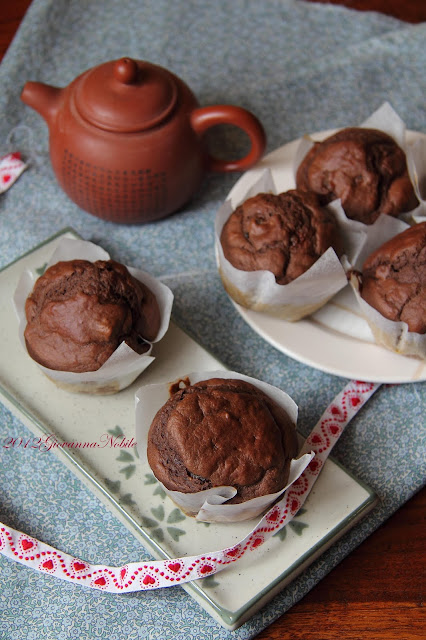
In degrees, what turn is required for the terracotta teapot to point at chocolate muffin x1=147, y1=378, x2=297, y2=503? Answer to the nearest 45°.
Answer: approximately 90° to its left

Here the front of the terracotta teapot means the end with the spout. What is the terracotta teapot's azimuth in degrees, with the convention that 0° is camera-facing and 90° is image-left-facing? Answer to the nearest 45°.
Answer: approximately 90°

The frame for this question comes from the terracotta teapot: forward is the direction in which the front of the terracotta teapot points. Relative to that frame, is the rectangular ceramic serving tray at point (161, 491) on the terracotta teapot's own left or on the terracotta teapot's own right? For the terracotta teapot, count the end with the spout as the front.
on the terracotta teapot's own left

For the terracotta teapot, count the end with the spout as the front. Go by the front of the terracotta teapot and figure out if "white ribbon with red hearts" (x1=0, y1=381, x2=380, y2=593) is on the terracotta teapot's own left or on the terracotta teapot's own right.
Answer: on the terracotta teapot's own left
